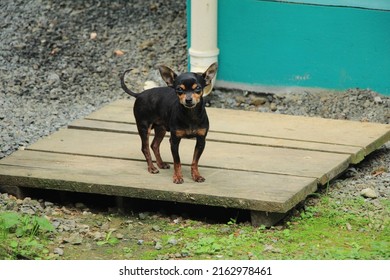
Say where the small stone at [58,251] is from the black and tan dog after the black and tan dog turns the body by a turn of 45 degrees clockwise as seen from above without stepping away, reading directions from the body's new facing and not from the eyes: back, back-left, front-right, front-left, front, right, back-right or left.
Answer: front-right

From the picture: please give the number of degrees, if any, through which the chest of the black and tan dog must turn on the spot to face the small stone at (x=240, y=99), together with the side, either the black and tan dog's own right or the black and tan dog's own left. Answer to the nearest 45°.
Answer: approximately 135° to the black and tan dog's own left

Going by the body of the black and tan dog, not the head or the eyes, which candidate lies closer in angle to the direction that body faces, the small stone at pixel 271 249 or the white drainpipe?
the small stone

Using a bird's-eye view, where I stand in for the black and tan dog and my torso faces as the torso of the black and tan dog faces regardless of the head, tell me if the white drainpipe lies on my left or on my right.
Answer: on my left

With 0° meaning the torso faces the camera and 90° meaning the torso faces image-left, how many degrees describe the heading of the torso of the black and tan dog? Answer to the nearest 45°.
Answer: approximately 315°

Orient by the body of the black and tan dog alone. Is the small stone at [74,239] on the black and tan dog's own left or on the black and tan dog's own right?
on the black and tan dog's own right
